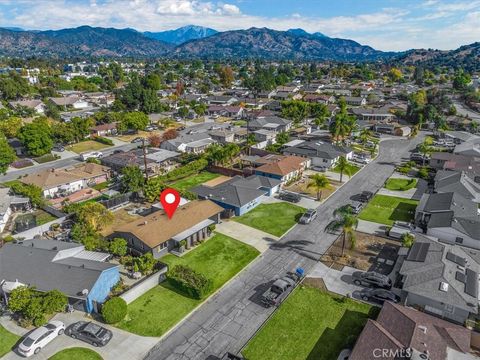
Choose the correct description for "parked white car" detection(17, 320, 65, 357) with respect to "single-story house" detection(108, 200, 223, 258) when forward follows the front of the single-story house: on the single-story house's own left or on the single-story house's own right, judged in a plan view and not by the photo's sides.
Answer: on the single-story house's own right

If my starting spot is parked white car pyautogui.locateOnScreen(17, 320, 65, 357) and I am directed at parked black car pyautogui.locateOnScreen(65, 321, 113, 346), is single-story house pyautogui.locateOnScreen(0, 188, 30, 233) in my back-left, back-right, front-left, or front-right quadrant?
back-left

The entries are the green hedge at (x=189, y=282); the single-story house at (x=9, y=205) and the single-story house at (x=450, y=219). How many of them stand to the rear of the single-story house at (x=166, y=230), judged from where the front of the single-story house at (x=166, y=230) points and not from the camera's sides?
1

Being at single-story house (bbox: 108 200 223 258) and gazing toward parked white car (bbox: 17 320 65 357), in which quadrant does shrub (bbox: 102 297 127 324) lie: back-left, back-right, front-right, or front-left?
front-left

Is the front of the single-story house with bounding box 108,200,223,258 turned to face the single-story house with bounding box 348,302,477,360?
yes

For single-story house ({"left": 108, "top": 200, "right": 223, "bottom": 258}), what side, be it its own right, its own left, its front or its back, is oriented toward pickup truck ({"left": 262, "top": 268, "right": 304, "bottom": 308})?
front

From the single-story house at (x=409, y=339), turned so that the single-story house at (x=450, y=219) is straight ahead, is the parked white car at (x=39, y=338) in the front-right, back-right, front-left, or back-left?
back-left

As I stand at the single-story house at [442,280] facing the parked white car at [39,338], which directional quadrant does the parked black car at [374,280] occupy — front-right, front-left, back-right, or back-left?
front-right

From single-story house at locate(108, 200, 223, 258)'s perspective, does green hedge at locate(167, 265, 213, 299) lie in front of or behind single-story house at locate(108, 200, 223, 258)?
in front

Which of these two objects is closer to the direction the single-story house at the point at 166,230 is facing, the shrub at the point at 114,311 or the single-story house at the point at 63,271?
the shrub

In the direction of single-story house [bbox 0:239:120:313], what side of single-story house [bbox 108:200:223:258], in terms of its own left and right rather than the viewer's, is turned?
right

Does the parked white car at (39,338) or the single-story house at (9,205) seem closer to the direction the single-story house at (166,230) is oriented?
the parked white car

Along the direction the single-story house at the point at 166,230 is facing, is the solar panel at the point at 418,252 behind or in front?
in front

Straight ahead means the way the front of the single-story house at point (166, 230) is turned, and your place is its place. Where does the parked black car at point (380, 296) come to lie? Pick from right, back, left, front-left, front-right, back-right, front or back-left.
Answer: front

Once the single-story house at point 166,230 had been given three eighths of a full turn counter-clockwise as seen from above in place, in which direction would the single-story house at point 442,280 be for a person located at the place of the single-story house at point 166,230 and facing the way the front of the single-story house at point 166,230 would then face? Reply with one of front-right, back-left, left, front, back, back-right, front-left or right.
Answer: back-right

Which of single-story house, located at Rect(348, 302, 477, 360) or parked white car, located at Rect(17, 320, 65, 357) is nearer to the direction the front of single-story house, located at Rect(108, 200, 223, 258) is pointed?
the single-story house

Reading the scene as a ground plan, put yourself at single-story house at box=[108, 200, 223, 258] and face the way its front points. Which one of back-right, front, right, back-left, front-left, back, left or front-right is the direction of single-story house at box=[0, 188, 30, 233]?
back
